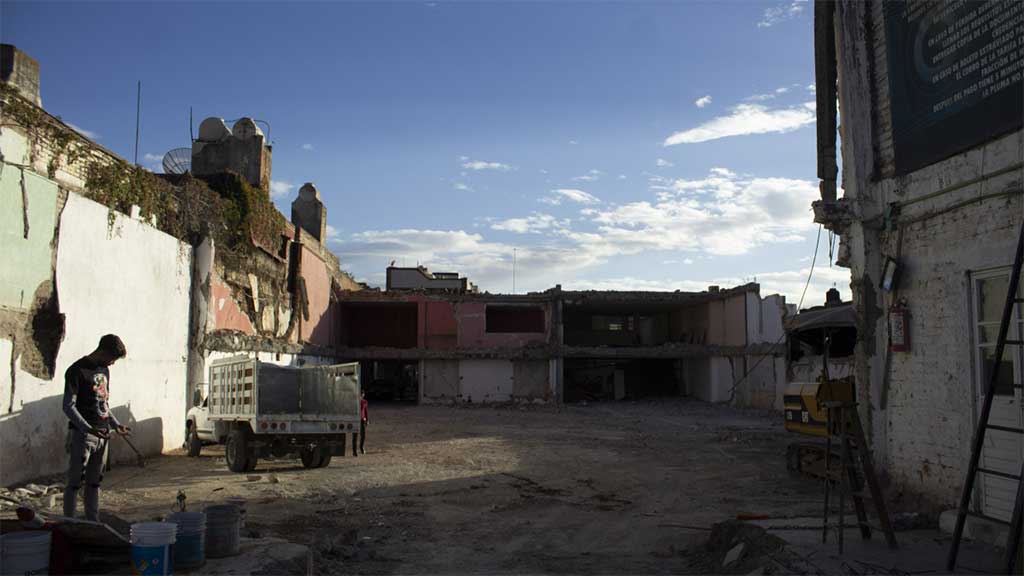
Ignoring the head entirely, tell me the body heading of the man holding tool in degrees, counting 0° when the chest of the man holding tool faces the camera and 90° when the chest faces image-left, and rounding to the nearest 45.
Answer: approximately 315°

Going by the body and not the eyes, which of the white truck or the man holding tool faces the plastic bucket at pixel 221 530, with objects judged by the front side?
the man holding tool

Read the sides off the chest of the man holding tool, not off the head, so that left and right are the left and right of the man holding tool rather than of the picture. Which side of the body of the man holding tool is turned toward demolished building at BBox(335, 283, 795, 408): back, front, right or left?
left

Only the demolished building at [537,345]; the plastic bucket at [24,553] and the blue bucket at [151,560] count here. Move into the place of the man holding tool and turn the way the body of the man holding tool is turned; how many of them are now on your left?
1

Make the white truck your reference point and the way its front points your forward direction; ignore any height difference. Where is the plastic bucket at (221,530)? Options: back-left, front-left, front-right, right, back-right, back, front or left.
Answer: back-left

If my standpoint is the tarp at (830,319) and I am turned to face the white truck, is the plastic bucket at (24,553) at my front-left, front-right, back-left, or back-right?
front-left

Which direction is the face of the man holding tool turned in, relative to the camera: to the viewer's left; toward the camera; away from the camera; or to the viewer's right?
to the viewer's right

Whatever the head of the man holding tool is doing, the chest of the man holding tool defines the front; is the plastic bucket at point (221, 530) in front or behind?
in front

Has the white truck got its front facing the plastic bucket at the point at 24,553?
no

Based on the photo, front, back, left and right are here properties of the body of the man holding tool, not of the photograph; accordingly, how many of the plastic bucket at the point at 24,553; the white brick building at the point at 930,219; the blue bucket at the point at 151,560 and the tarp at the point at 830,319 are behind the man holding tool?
0

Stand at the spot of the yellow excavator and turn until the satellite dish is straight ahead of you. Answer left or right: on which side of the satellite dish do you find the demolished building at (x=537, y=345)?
right

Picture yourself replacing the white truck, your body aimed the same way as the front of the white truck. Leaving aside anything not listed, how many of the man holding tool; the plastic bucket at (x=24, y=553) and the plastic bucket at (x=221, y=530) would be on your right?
0

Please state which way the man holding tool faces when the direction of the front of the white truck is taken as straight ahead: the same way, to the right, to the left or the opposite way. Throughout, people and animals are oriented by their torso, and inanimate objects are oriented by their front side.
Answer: the opposite way

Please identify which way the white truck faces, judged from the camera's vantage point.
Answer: facing away from the viewer and to the left of the viewer

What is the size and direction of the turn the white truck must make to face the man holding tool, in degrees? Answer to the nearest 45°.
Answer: approximately 135° to its left

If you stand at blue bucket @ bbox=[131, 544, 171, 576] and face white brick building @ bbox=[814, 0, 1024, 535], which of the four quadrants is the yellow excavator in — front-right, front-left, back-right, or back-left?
front-left

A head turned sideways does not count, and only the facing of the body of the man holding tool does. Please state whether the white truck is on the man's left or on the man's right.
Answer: on the man's left
